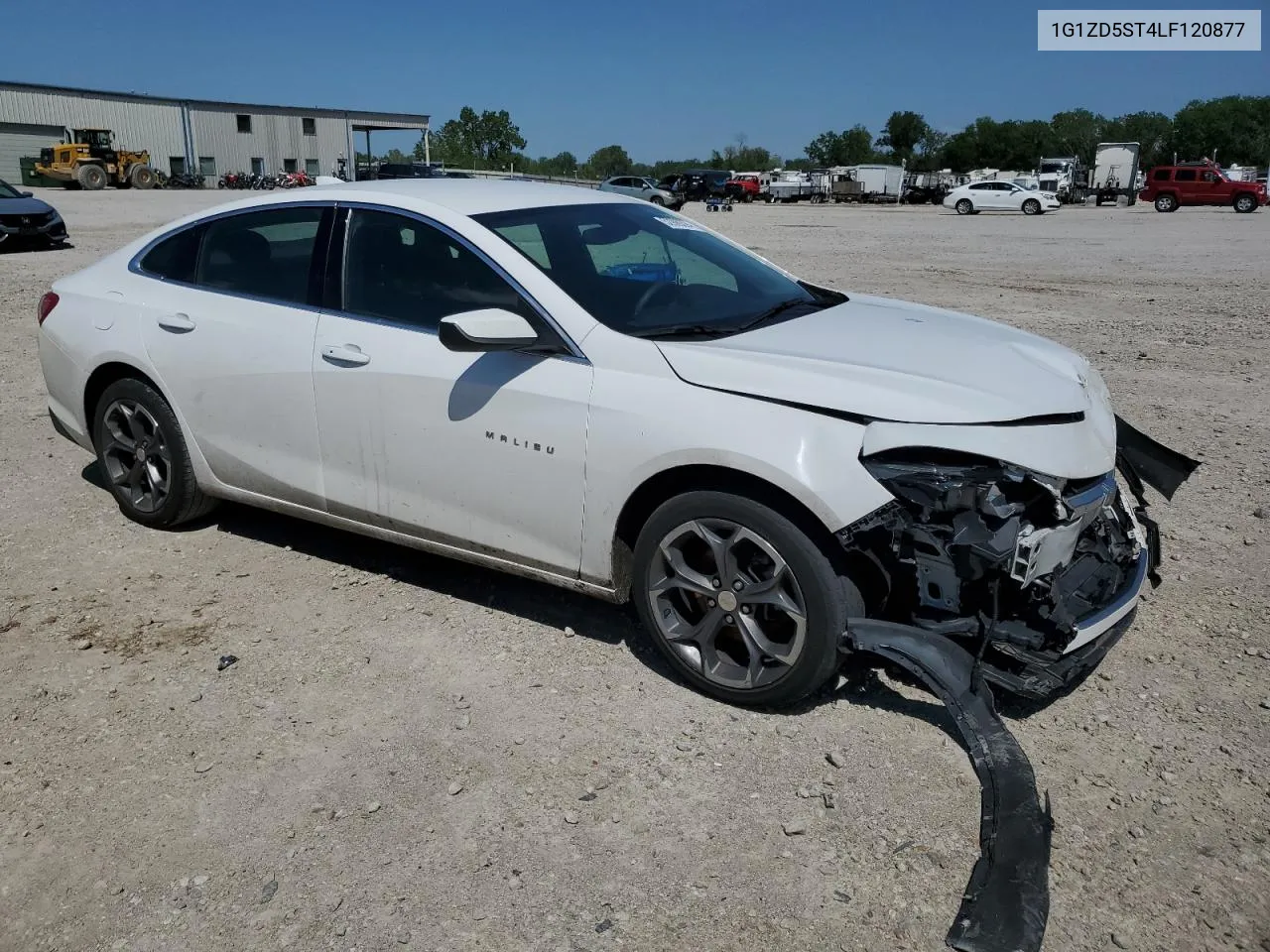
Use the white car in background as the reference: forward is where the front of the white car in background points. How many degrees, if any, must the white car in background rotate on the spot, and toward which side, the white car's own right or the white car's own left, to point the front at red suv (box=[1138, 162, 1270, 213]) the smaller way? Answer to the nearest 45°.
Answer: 0° — it already faces it

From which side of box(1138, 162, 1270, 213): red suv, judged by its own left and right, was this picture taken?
right

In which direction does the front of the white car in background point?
to the viewer's right

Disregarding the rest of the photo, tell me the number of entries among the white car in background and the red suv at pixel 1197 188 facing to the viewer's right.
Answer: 2

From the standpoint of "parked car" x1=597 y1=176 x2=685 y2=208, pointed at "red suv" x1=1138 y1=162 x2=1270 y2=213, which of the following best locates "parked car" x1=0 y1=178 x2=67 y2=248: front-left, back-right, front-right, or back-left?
back-right

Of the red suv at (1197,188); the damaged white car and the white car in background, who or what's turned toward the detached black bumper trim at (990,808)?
the damaged white car

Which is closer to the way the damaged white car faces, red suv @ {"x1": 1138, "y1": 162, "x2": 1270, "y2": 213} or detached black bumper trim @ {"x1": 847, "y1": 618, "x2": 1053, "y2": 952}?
the detached black bumper trim

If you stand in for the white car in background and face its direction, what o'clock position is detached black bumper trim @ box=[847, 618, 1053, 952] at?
The detached black bumper trim is roughly at 3 o'clock from the white car in background.

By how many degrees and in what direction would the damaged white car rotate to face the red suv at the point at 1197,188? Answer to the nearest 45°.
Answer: approximately 90° to its left

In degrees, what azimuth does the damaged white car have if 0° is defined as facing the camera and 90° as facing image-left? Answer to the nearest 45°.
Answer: approximately 315°

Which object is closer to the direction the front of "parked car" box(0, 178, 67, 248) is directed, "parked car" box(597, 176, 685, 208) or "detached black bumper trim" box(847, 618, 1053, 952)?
the detached black bumper trim

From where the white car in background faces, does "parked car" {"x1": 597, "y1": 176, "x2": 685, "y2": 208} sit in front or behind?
behind
